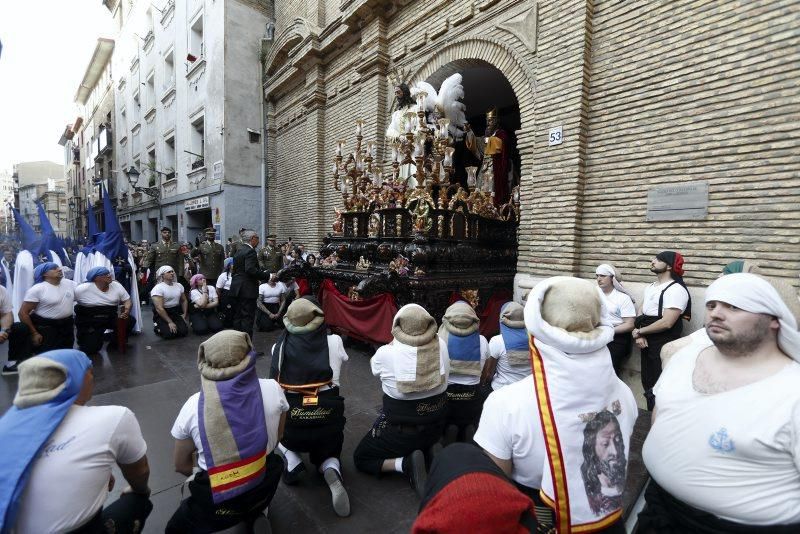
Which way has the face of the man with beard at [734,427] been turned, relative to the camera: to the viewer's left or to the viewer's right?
to the viewer's left

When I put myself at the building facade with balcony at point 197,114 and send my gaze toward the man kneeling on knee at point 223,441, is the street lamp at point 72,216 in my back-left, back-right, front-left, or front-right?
back-right

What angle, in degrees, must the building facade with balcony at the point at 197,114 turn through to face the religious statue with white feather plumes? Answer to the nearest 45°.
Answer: approximately 45° to its left

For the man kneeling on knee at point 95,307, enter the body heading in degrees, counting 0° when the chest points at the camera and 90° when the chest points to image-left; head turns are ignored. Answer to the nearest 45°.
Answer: approximately 315°

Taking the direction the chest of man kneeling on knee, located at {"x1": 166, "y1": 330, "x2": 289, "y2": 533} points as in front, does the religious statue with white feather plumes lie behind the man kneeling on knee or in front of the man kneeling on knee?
in front

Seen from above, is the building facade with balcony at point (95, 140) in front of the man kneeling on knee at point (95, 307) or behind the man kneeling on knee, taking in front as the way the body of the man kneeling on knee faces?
behind

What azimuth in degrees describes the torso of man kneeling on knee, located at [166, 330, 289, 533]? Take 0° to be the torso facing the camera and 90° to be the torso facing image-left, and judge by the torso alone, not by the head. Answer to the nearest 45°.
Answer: approximately 180°

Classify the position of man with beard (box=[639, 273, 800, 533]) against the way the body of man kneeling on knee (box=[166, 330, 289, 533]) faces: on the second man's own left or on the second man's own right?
on the second man's own right

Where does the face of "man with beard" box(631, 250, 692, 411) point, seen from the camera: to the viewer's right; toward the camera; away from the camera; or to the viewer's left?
to the viewer's left

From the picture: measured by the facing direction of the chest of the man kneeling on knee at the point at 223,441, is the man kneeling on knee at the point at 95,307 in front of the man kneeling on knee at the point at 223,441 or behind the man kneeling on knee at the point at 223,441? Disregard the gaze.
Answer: in front

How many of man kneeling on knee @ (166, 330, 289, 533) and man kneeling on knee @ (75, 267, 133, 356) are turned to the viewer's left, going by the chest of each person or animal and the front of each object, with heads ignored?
0

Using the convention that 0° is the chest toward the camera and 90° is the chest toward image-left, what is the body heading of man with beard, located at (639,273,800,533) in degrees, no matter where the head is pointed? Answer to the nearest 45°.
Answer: approximately 45°

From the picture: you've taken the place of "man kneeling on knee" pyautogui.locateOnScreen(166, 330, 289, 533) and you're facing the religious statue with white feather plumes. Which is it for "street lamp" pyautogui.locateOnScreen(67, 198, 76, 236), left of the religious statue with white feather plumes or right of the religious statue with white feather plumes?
left
